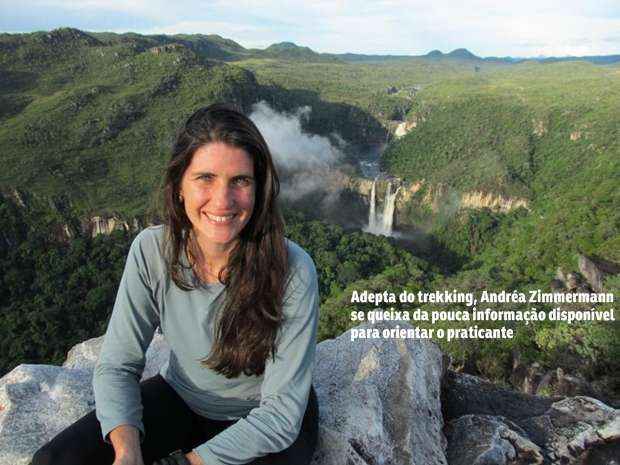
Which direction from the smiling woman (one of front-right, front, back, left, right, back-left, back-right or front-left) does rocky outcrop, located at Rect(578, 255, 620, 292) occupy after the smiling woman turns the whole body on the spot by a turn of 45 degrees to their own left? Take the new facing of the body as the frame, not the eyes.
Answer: left

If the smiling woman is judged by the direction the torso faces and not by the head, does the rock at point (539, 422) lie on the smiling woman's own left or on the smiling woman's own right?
on the smiling woman's own left

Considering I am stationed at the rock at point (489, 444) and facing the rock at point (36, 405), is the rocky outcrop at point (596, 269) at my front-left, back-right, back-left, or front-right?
back-right

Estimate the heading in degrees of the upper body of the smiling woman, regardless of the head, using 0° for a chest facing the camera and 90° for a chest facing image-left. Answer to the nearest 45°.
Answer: approximately 0°

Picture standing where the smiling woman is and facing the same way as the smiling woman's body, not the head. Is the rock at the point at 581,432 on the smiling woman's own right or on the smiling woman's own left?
on the smiling woman's own left

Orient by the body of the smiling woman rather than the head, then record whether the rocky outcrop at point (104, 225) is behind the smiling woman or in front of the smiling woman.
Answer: behind

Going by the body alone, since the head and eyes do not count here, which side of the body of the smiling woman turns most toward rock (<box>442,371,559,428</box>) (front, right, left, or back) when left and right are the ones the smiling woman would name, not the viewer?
left
